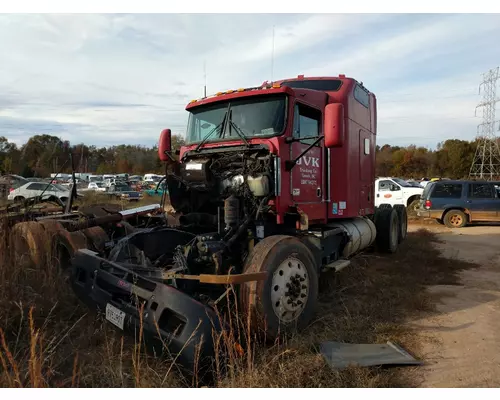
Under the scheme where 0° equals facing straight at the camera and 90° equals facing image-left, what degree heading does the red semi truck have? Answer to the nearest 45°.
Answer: approximately 45°

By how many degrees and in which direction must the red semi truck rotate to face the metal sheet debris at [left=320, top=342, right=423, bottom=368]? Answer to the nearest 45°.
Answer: approximately 90° to its left

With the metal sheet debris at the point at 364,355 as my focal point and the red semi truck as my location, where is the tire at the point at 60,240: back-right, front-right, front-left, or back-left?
back-right

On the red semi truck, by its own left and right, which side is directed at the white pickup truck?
back

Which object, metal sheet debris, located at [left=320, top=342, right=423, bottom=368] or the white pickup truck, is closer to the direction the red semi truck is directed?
the metal sheet debris

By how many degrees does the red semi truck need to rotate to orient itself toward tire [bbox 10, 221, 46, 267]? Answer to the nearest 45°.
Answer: approximately 45° to its right

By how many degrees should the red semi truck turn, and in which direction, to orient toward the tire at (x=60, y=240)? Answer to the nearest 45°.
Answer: approximately 45° to its right
